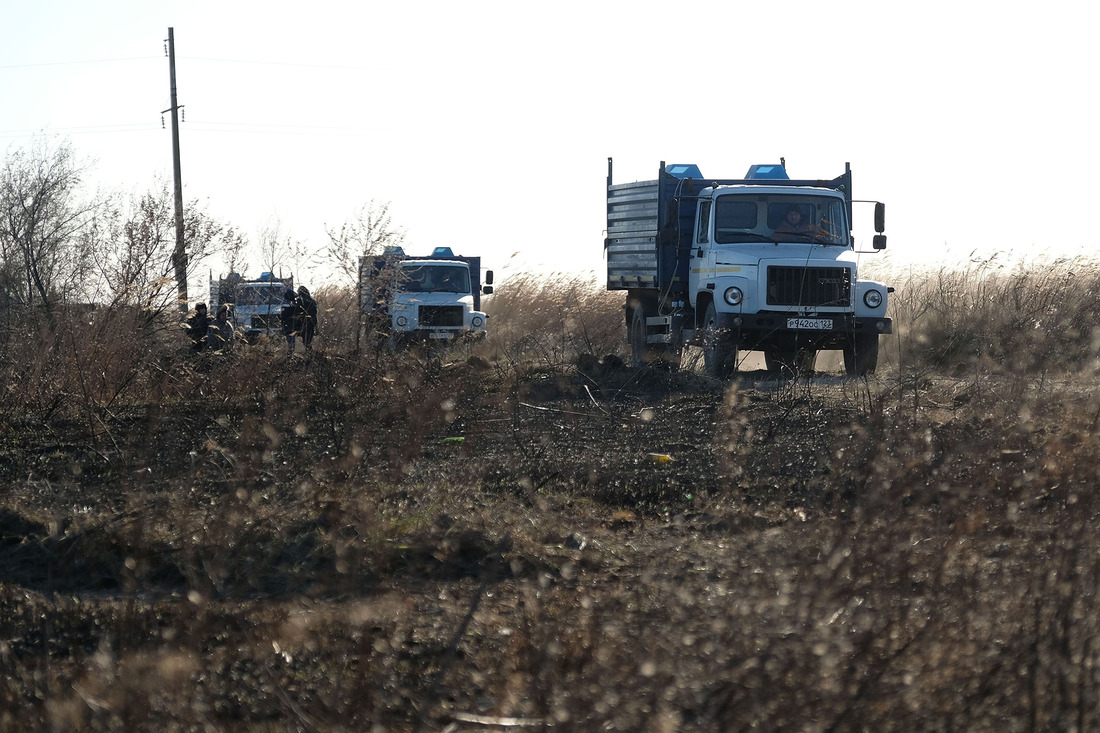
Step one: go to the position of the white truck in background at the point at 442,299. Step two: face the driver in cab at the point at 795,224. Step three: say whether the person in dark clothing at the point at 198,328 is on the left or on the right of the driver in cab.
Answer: right

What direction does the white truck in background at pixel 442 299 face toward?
toward the camera

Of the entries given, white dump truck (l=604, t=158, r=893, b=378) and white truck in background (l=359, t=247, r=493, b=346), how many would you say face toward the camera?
2

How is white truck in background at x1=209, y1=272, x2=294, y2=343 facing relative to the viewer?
toward the camera

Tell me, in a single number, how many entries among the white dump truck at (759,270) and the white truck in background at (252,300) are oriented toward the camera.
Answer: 2

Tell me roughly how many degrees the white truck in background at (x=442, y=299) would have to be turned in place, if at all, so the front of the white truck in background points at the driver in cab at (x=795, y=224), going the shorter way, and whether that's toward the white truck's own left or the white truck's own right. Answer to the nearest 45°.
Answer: approximately 45° to the white truck's own left

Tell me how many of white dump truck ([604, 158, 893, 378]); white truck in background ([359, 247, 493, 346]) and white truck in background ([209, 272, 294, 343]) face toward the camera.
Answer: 3

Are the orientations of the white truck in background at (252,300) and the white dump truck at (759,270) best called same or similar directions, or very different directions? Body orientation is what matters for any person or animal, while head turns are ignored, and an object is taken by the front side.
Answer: same or similar directions

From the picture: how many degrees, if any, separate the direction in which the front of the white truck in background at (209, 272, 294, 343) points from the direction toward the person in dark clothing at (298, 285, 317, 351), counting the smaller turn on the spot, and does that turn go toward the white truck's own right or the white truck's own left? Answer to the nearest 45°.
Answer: approximately 45° to the white truck's own left

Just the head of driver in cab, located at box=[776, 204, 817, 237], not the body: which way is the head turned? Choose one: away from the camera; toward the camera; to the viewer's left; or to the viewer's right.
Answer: toward the camera

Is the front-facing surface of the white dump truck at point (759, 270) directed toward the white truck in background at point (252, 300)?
no

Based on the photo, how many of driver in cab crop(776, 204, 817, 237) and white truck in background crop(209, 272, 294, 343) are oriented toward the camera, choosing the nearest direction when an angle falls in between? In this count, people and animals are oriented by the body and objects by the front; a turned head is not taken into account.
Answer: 2

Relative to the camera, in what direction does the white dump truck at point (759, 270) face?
facing the viewer

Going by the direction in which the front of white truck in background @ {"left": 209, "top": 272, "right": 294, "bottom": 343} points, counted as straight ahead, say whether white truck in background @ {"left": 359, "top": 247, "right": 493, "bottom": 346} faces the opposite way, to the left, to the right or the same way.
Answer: the same way
